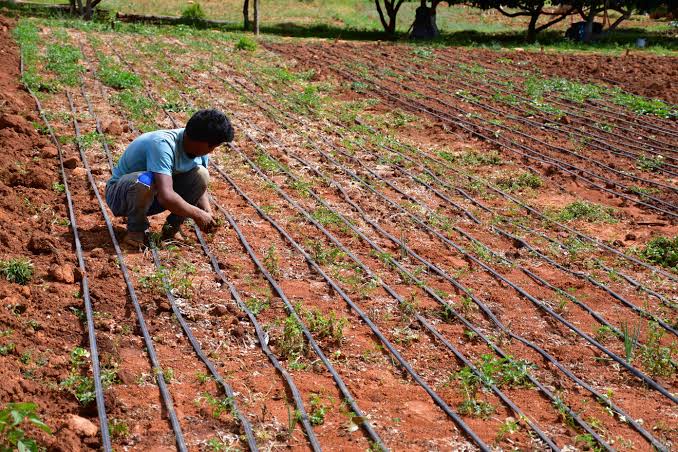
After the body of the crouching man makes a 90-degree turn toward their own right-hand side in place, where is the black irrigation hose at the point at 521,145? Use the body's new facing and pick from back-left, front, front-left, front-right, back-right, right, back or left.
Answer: back

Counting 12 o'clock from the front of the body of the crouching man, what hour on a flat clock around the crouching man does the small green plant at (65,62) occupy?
The small green plant is roughly at 7 o'clock from the crouching man.

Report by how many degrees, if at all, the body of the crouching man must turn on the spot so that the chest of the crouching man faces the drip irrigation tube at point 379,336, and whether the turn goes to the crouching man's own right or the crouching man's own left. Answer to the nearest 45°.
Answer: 0° — they already face it

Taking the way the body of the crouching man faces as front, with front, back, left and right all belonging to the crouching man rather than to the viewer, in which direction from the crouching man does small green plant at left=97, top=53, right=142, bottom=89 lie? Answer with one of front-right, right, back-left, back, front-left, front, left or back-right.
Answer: back-left

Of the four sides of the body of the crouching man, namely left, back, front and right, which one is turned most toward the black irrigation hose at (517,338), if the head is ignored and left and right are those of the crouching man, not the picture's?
front

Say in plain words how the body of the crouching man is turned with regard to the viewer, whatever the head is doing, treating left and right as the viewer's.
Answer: facing the viewer and to the right of the viewer

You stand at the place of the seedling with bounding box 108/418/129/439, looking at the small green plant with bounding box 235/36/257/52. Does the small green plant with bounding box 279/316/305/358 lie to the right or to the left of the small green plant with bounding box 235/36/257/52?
right

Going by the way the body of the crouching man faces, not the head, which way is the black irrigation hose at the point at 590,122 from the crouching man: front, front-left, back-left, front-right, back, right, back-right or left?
left

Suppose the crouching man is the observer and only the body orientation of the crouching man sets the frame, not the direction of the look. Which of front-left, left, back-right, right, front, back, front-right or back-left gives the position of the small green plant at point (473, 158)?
left

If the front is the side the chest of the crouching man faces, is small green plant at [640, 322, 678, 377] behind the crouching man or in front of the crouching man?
in front

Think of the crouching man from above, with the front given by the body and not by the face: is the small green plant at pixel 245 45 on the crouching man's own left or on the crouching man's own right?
on the crouching man's own left

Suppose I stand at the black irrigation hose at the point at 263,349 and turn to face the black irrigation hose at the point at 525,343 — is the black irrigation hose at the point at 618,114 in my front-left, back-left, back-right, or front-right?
front-left

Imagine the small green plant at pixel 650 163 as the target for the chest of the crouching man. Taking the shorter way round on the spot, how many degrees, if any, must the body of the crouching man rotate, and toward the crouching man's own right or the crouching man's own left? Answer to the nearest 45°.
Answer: approximately 90° to the crouching man's own left

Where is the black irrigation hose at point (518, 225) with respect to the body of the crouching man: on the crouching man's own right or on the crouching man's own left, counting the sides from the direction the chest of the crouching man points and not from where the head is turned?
on the crouching man's own left

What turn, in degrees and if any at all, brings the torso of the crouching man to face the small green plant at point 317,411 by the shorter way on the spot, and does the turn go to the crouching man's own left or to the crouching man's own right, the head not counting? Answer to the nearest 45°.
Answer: approximately 45° to the crouching man's own right

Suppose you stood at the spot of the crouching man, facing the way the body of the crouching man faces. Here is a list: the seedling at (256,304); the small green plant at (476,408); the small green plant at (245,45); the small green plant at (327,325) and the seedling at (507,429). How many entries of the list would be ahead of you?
4

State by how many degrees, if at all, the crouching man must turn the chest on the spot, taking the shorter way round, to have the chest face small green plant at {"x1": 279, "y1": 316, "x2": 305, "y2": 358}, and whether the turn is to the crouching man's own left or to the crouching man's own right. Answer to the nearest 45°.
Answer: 0° — they already face it
